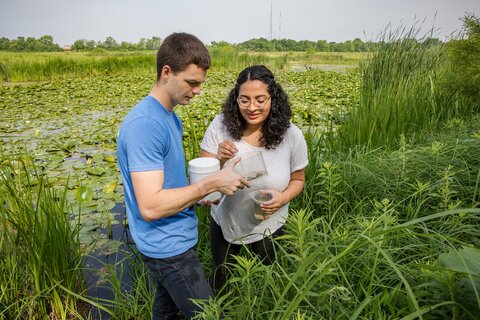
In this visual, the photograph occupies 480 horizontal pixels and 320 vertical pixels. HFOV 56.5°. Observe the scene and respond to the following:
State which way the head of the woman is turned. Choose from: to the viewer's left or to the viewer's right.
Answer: to the viewer's left

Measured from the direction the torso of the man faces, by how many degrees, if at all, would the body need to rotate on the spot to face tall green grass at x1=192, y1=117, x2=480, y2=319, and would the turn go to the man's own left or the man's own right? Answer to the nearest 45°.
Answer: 0° — they already face it

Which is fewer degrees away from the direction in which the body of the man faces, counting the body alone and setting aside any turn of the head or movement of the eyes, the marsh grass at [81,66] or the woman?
the woman

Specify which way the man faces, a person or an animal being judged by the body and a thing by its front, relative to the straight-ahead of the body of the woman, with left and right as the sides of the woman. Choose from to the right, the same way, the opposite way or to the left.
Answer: to the left

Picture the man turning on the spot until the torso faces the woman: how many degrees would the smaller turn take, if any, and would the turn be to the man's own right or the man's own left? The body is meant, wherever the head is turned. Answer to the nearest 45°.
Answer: approximately 45° to the man's own left

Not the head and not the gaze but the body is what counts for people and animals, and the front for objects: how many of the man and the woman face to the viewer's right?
1

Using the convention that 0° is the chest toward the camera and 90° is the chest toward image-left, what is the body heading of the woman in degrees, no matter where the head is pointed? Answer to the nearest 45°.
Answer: approximately 0°

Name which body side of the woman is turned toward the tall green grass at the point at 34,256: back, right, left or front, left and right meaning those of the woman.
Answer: right

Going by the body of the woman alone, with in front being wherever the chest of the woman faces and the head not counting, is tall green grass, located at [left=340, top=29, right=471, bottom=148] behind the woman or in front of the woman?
behind

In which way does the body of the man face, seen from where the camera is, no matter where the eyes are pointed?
to the viewer's right

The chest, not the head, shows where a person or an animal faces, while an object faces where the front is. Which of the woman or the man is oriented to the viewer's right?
the man

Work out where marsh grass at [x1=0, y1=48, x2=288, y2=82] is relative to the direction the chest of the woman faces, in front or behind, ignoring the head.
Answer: behind
